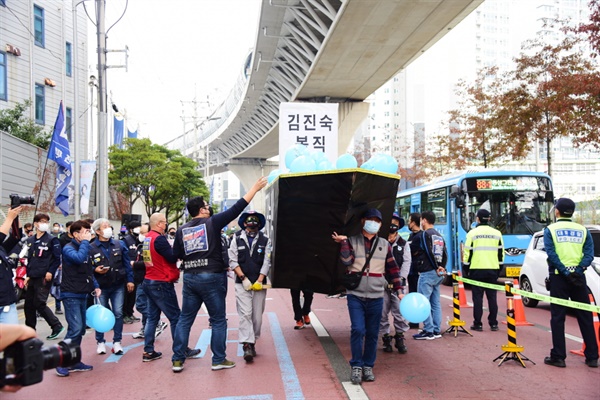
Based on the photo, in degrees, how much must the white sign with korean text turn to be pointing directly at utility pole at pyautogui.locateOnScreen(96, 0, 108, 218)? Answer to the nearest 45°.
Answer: approximately 135° to its right

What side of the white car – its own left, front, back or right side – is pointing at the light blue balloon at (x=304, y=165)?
right

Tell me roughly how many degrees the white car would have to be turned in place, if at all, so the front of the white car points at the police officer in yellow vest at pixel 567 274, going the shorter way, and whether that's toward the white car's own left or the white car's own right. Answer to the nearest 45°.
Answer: approximately 45° to the white car's own right

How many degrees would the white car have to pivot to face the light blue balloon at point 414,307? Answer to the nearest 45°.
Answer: approximately 45° to its right

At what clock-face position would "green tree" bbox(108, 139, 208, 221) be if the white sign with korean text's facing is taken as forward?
The green tree is roughly at 5 o'clock from the white sign with korean text.

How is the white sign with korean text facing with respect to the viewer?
toward the camera
